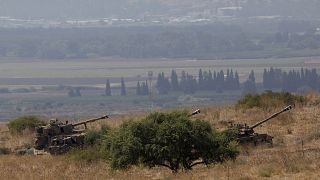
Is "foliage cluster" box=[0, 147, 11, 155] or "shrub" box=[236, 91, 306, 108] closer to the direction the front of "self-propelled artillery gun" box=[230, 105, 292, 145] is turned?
the shrub

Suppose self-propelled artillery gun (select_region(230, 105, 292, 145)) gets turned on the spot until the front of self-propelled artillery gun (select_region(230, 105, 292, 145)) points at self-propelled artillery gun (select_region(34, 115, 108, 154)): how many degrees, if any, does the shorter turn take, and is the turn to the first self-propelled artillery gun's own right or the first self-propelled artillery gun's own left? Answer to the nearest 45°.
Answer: approximately 180°

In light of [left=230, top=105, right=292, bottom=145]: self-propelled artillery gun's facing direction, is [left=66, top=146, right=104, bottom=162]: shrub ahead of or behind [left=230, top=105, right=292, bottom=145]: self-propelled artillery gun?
behind

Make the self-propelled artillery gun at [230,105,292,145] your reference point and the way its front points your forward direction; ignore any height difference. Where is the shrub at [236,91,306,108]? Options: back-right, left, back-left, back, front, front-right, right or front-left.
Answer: left

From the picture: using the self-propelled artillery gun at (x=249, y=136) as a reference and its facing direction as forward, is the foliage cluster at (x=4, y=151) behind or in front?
behind

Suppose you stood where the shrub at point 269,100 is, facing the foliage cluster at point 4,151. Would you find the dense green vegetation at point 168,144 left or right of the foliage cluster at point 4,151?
left

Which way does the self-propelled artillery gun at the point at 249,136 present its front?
to the viewer's right
